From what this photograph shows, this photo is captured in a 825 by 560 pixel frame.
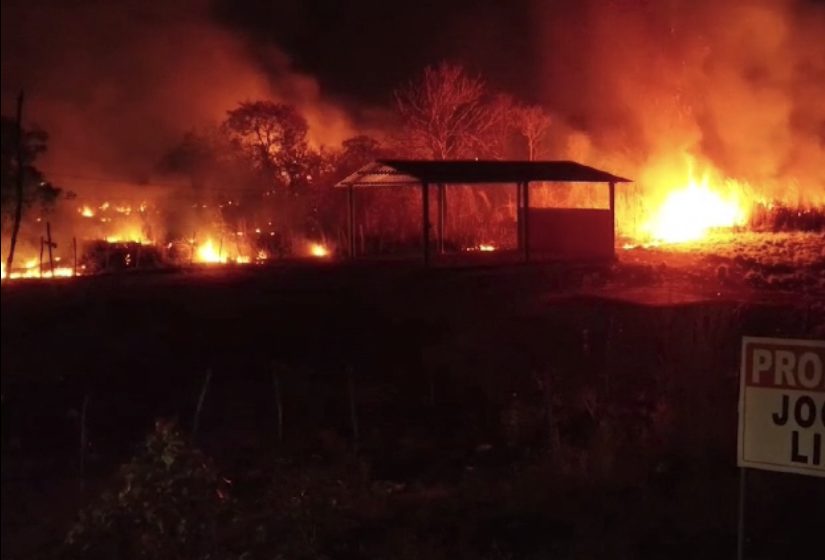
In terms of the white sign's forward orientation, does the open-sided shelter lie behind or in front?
behind

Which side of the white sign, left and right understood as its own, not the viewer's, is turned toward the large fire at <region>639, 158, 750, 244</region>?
back

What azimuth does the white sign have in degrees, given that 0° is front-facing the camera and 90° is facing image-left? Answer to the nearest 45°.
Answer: approximately 0°

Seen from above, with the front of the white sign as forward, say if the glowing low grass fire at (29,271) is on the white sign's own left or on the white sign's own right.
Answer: on the white sign's own right

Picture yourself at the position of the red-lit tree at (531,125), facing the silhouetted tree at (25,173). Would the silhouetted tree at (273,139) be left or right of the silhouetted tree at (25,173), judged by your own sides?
right
